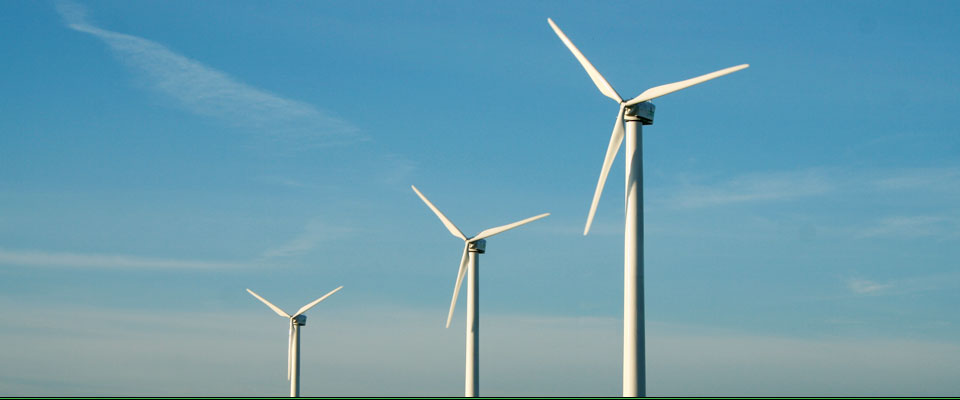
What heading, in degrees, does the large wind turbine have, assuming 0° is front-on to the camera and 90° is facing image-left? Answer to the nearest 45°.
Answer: approximately 45°
